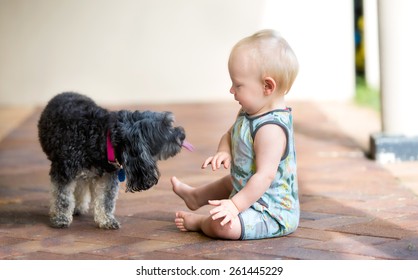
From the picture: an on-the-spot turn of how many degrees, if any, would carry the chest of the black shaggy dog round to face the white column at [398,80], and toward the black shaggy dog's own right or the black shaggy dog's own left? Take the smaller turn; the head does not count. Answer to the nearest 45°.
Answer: approximately 45° to the black shaggy dog's own left

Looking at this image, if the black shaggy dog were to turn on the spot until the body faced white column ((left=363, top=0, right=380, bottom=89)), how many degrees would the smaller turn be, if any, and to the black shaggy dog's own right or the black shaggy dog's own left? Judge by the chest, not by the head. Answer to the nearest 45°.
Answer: approximately 45° to the black shaggy dog's own left

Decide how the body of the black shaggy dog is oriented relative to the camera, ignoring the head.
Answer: to the viewer's right
